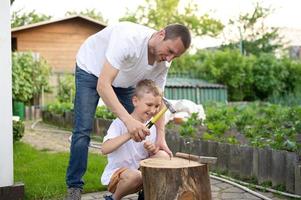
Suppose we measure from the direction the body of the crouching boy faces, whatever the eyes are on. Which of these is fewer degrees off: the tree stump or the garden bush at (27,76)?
the tree stump

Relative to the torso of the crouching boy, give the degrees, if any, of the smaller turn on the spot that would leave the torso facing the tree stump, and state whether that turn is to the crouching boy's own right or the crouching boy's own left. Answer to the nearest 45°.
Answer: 0° — they already face it

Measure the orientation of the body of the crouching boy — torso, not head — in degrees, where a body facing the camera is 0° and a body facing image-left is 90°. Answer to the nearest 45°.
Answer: approximately 315°

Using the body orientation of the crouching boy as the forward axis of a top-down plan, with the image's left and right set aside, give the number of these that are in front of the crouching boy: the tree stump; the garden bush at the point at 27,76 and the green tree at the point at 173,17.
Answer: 1

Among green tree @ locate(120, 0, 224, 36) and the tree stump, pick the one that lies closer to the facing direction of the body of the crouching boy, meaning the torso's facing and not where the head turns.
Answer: the tree stump

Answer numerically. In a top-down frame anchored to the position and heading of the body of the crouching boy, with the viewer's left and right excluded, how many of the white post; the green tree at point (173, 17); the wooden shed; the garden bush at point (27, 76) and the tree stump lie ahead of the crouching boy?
1

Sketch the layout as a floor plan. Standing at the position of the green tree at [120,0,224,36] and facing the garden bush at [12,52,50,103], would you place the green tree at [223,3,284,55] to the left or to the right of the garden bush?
left

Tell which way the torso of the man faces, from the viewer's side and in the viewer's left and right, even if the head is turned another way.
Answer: facing the viewer and to the right of the viewer

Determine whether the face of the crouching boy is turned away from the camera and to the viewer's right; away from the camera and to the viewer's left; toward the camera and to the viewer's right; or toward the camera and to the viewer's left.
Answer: toward the camera and to the viewer's right

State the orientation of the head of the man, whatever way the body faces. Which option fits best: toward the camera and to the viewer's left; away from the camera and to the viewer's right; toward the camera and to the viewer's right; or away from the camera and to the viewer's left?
toward the camera and to the viewer's right

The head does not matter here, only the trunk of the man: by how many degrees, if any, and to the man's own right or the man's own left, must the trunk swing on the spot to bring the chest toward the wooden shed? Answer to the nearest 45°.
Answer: approximately 135° to the man's own left
